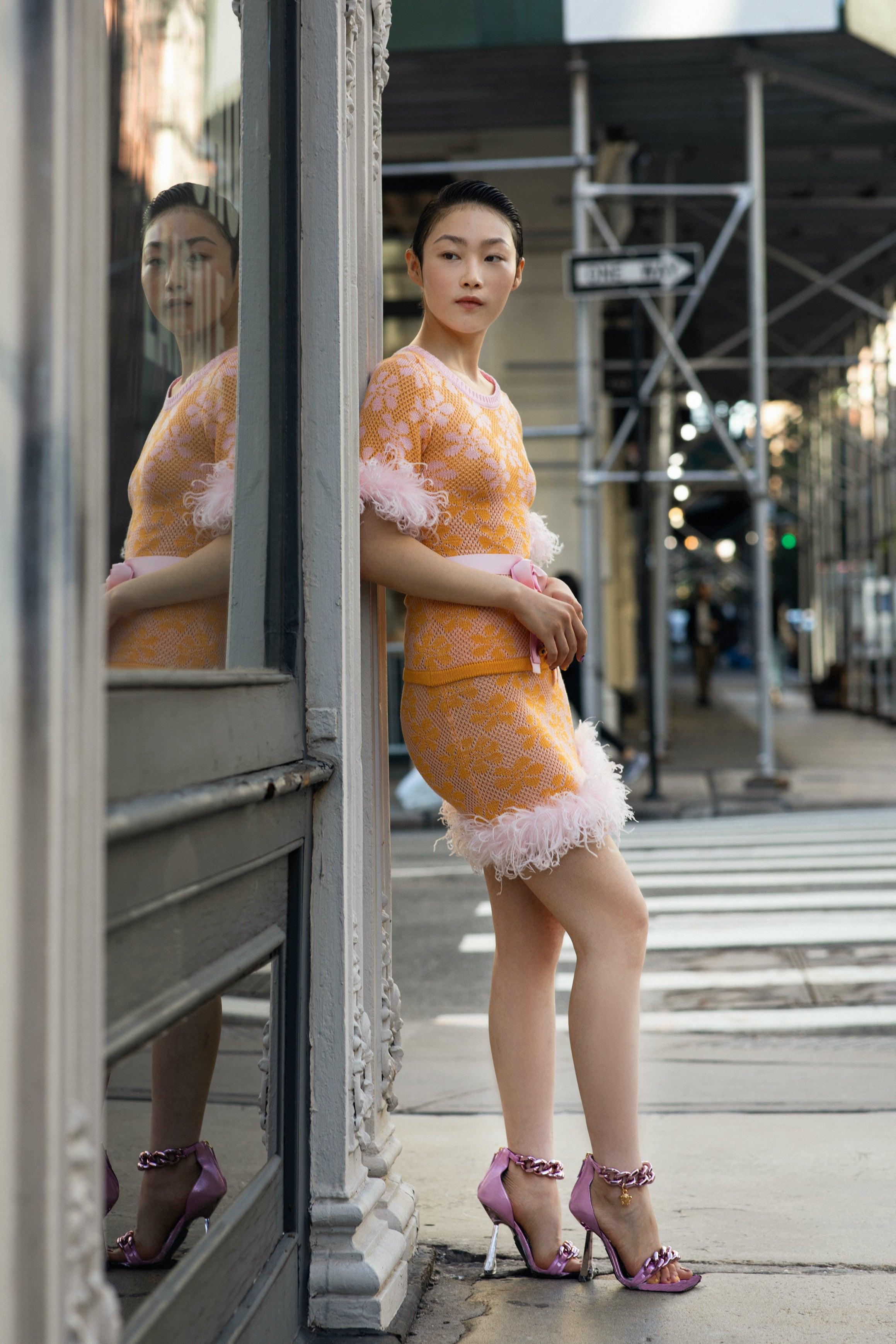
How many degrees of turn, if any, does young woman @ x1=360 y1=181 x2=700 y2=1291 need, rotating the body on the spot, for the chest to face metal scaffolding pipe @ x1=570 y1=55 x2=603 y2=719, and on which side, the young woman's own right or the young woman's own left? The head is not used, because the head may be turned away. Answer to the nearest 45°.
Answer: approximately 135° to the young woman's own left

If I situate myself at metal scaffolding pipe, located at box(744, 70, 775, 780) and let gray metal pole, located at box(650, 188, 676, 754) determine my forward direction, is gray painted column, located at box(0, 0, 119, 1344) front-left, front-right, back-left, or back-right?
back-left

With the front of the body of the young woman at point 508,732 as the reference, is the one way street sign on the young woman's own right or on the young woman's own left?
on the young woman's own left

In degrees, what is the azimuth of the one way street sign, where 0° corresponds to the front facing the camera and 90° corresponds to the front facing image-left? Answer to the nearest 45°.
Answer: approximately 0°

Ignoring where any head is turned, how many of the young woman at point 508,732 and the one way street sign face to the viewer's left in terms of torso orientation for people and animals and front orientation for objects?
0

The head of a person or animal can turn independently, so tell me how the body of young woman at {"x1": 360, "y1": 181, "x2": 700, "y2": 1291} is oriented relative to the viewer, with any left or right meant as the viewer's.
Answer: facing the viewer and to the right of the viewer

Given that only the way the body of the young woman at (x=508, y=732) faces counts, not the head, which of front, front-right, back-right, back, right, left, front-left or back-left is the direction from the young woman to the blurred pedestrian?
back-left

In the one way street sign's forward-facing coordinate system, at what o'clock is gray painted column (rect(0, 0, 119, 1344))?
The gray painted column is roughly at 12 o'clock from the one way street sign.
